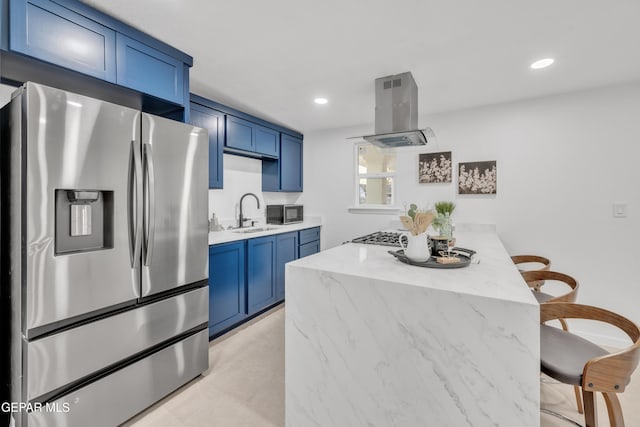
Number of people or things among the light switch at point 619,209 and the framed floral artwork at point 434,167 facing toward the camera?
2

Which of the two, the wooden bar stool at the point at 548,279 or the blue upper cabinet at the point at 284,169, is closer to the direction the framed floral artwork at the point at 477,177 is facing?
the wooden bar stool

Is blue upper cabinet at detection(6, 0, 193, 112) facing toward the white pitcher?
yes

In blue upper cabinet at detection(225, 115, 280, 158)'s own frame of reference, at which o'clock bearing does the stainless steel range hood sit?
The stainless steel range hood is roughly at 12 o'clock from the blue upper cabinet.

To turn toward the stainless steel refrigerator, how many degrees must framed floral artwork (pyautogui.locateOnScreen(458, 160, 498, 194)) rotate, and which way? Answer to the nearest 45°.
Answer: approximately 45° to its right

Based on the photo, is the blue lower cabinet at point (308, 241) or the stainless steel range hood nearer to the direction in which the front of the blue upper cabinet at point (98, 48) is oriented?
the stainless steel range hood

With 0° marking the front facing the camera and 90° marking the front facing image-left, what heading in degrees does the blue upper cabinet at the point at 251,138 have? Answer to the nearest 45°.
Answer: approximately 315°

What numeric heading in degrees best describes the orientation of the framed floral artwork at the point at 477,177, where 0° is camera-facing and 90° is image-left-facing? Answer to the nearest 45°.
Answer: approximately 0°
